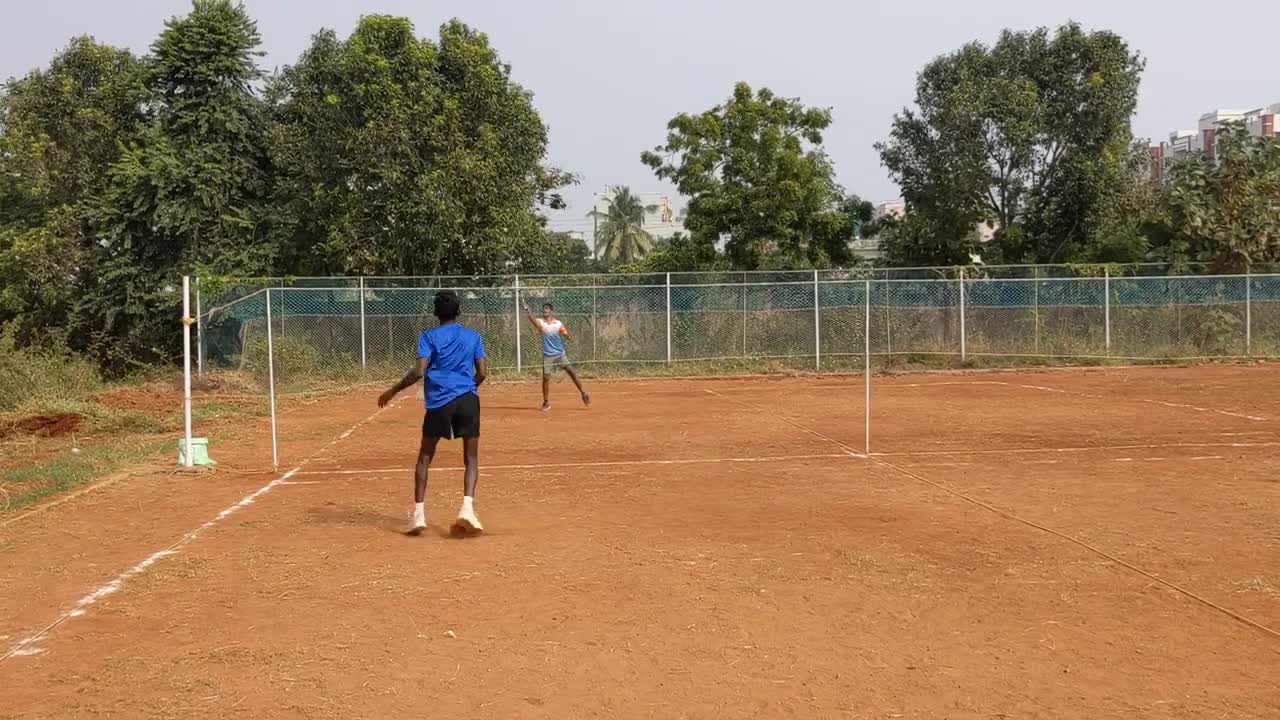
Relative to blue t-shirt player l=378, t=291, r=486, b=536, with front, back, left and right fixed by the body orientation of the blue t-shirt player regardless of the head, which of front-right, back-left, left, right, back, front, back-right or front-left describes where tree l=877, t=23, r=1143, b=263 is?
front-right

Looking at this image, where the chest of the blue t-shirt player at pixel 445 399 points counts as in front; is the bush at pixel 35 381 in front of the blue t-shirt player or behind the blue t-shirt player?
in front

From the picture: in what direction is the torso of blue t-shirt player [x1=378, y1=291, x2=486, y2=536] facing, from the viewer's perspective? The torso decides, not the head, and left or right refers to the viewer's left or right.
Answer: facing away from the viewer

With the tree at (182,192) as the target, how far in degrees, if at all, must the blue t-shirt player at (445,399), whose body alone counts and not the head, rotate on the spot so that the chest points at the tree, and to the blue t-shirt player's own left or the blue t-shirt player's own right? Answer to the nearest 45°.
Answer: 0° — they already face it

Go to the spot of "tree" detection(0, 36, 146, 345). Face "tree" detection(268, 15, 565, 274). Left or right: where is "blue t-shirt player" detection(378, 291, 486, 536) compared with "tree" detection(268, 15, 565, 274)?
right

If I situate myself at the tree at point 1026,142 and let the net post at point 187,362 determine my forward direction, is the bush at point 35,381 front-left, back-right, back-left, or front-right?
front-right

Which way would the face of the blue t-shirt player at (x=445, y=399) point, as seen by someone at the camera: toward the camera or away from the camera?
away from the camera

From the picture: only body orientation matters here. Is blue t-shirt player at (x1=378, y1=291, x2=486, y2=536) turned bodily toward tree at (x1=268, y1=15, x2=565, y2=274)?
yes

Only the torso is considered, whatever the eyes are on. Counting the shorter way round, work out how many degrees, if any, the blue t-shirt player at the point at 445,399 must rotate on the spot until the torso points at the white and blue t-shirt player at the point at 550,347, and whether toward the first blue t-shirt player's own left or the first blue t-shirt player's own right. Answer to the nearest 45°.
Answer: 0° — they already face them

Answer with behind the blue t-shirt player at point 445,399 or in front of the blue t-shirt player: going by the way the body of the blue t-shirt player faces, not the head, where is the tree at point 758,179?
in front
